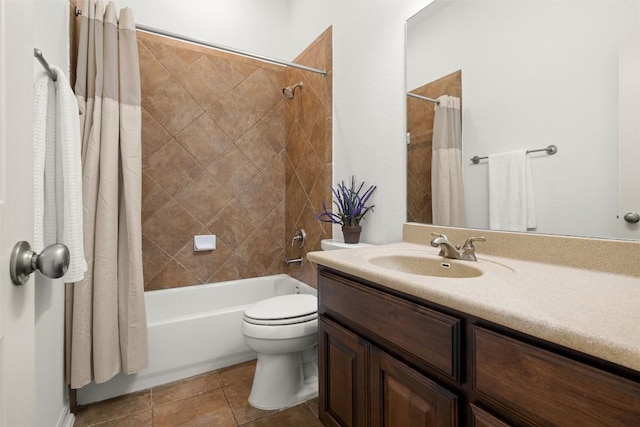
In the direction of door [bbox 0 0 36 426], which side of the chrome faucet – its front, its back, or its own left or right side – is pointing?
front

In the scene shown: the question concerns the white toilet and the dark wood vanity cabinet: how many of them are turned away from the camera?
0

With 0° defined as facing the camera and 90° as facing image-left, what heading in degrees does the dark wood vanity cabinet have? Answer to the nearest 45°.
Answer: approximately 45°

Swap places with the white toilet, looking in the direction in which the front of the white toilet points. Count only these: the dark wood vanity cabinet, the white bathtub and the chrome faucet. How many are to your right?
1

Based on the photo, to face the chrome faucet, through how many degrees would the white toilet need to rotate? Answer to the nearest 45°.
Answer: approximately 90° to its left

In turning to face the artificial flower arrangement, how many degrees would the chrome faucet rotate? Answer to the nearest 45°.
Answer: approximately 90° to its right

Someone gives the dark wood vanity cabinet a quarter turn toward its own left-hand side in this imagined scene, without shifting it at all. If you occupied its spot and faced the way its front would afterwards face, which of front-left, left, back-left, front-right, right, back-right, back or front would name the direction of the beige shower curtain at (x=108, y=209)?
back-right

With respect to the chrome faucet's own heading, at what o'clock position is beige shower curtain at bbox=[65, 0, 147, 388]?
The beige shower curtain is roughly at 1 o'clock from the chrome faucet.

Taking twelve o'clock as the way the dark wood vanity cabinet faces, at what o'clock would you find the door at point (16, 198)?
The door is roughly at 12 o'clock from the dark wood vanity cabinet.

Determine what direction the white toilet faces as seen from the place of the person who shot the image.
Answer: facing the viewer and to the left of the viewer
